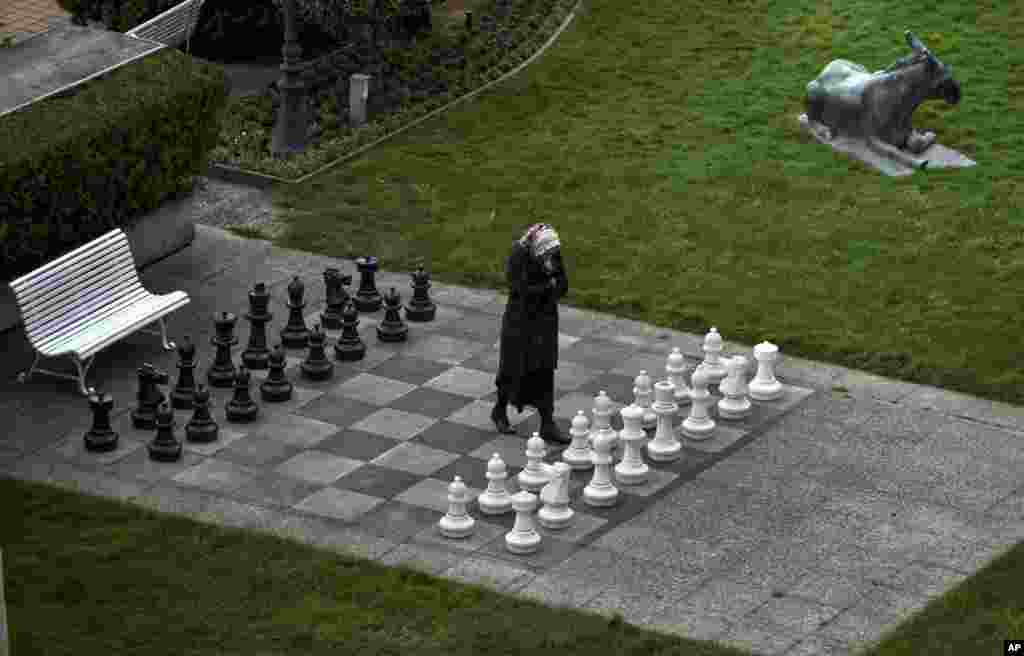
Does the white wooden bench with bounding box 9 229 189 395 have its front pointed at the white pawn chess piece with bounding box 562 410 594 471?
yes

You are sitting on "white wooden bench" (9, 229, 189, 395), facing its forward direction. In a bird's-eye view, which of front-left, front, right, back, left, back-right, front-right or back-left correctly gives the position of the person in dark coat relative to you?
front

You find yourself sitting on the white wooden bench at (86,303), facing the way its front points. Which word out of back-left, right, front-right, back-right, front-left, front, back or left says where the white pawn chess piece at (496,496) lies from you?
front

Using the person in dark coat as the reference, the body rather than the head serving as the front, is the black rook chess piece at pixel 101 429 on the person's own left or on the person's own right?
on the person's own right

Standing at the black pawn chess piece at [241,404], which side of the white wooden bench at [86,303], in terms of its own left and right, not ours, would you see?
front

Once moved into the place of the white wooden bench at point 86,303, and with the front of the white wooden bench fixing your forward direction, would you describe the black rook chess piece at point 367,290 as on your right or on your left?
on your left

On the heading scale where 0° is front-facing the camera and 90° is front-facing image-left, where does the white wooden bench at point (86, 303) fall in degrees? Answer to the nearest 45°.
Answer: approximately 315°

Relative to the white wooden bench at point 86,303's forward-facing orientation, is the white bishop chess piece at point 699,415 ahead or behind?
ahead

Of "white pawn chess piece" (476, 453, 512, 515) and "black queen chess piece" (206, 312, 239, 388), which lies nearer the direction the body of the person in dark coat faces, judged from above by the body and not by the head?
the white pawn chess piece

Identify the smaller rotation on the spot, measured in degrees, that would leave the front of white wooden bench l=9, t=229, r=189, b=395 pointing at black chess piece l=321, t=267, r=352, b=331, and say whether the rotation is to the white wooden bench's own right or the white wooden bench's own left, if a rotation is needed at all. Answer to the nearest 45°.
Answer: approximately 45° to the white wooden bench's own left

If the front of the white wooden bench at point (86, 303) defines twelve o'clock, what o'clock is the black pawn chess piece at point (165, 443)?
The black pawn chess piece is roughly at 1 o'clock from the white wooden bench.

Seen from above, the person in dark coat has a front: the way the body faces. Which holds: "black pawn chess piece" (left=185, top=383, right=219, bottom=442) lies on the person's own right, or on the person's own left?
on the person's own right

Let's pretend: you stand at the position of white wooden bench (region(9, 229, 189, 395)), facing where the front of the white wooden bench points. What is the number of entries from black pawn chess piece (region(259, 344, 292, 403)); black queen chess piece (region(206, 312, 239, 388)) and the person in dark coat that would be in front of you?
3

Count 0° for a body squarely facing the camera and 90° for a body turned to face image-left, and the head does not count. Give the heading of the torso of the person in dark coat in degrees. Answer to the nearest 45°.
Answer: approximately 315°

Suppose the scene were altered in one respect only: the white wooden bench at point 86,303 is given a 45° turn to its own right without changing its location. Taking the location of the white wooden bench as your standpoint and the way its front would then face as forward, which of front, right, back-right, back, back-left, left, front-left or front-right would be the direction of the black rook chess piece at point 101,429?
front
